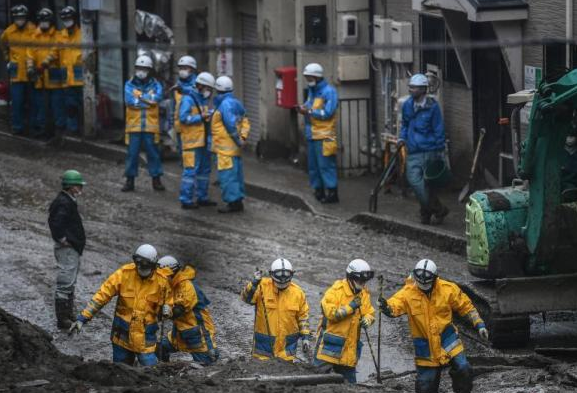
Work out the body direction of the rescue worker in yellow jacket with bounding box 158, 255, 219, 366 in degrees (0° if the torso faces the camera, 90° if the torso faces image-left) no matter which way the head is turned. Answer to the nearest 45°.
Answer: approximately 90°

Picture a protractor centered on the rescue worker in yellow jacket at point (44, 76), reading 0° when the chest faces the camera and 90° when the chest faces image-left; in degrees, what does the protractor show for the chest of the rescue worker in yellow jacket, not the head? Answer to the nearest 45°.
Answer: approximately 0°

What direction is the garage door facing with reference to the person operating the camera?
facing the viewer

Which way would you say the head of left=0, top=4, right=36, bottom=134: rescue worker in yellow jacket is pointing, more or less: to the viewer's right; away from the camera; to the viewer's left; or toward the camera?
toward the camera

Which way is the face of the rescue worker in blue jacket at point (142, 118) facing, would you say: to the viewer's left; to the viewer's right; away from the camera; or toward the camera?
toward the camera

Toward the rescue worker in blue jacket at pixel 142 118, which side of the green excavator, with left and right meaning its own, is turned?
back

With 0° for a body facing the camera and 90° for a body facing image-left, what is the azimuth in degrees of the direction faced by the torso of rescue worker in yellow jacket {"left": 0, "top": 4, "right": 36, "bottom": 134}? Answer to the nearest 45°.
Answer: approximately 0°

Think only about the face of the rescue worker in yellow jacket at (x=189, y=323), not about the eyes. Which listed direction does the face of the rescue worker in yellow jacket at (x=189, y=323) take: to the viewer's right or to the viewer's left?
to the viewer's left

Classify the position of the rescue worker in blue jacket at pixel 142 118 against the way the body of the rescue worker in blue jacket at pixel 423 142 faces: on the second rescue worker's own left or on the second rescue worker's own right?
on the second rescue worker's own right

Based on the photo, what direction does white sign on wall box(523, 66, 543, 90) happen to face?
toward the camera

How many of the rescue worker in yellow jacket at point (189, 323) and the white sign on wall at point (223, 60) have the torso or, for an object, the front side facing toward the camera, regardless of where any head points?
1
